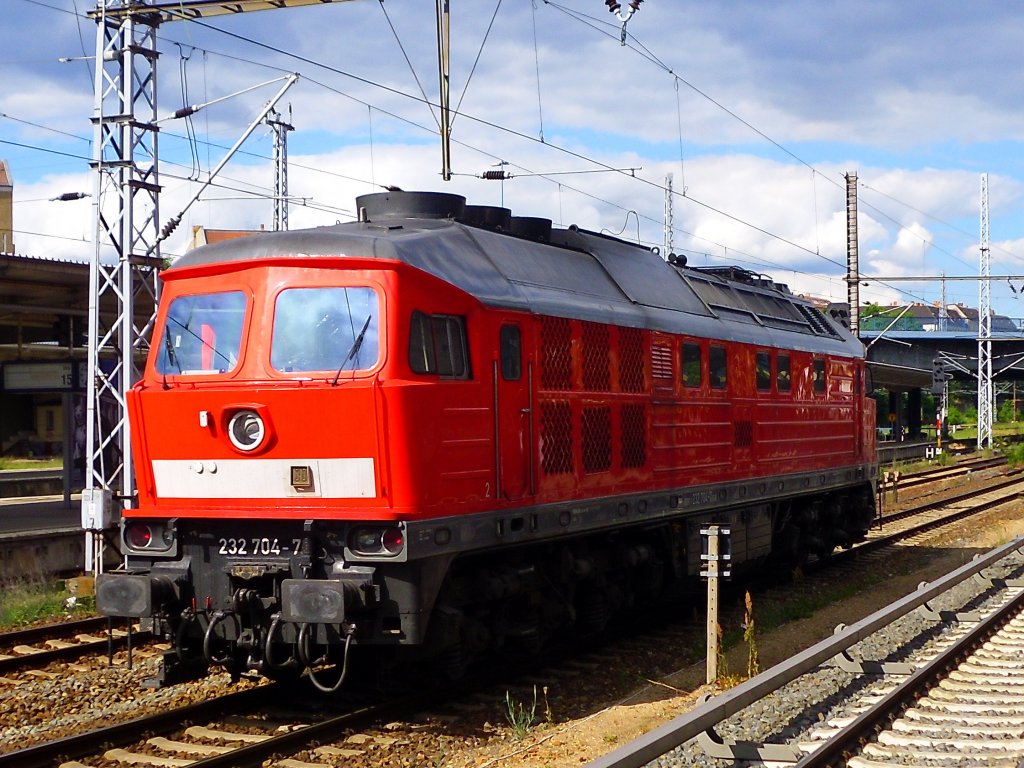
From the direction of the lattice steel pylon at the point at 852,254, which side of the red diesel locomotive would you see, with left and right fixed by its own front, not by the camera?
back

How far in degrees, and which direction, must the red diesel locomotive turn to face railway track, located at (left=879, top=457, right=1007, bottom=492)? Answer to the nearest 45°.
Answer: approximately 180°

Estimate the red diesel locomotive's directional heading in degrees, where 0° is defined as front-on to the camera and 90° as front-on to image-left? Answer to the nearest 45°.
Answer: approximately 45°

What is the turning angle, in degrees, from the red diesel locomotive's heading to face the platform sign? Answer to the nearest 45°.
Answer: approximately 90° to its right

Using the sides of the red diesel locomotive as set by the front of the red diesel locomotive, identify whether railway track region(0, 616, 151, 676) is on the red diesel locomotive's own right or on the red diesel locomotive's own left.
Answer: on the red diesel locomotive's own right

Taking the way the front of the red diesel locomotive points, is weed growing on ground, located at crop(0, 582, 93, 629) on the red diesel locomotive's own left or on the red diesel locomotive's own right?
on the red diesel locomotive's own right

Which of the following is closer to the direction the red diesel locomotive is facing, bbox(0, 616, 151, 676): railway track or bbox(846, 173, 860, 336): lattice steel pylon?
the railway track
